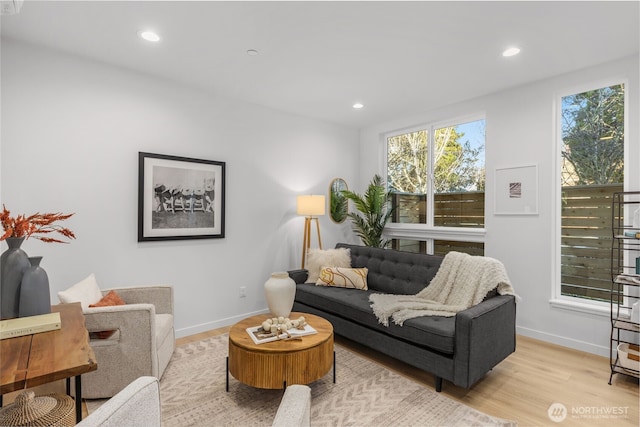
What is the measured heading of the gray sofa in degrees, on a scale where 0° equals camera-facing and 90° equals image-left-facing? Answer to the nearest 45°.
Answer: approximately 45°

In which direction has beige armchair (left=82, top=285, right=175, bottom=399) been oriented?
to the viewer's right

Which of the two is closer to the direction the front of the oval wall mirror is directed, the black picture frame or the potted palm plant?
the potted palm plant

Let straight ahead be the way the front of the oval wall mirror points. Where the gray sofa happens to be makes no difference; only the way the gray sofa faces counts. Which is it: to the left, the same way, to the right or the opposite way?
to the right

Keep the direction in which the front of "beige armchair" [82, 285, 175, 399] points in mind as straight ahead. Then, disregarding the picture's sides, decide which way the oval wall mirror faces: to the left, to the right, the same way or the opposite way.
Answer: to the right

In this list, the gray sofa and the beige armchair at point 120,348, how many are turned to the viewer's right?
1

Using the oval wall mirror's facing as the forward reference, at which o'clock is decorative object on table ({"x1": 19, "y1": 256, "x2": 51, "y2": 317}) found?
The decorative object on table is roughly at 2 o'clock from the oval wall mirror.

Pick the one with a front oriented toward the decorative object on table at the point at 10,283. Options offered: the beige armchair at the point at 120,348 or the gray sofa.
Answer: the gray sofa

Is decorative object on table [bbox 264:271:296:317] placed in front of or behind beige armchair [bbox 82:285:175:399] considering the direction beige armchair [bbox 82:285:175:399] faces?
in front

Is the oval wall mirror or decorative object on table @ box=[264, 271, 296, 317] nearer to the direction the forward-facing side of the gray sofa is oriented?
the decorative object on table

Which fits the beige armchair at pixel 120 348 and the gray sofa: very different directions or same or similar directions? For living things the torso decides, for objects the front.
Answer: very different directions

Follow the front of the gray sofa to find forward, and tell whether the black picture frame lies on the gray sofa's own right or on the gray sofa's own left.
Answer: on the gray sofa's own right

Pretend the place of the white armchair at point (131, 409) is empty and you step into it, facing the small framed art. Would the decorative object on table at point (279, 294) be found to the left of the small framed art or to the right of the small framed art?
left

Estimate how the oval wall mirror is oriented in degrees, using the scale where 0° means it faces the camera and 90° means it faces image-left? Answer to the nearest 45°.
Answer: approximately 315°

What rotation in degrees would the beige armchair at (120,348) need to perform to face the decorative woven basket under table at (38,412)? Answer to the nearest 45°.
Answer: approximately 90° to its right

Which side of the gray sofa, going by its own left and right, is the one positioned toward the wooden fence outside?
back

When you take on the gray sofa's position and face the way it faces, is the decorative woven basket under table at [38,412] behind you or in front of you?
in front
